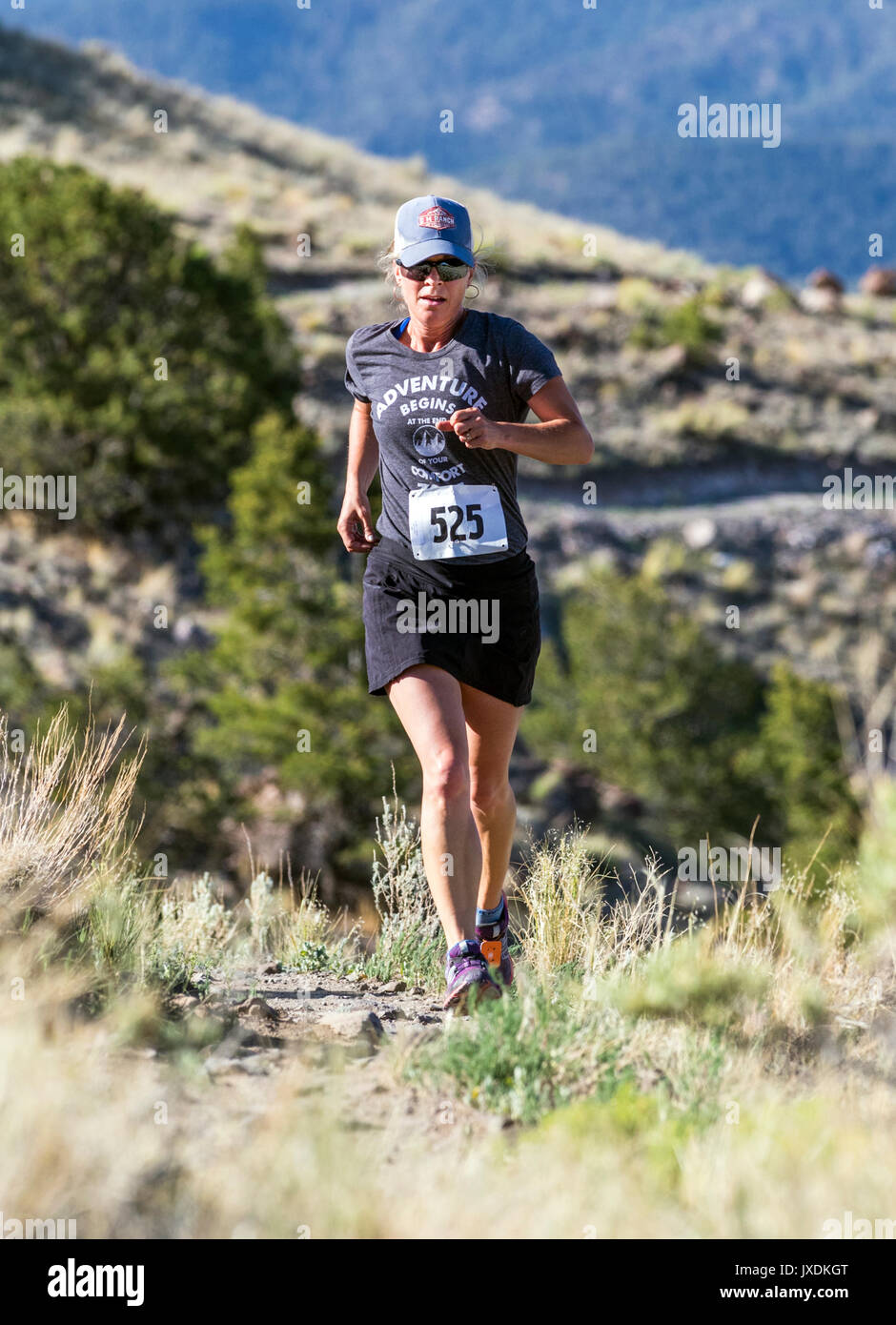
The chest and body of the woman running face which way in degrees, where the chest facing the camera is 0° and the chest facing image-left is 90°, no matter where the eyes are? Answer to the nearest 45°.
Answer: approximately 0°

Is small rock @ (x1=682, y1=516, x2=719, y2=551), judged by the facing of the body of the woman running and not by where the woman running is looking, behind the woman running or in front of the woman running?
behind

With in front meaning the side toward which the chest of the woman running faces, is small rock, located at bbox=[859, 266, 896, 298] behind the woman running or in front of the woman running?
behind
